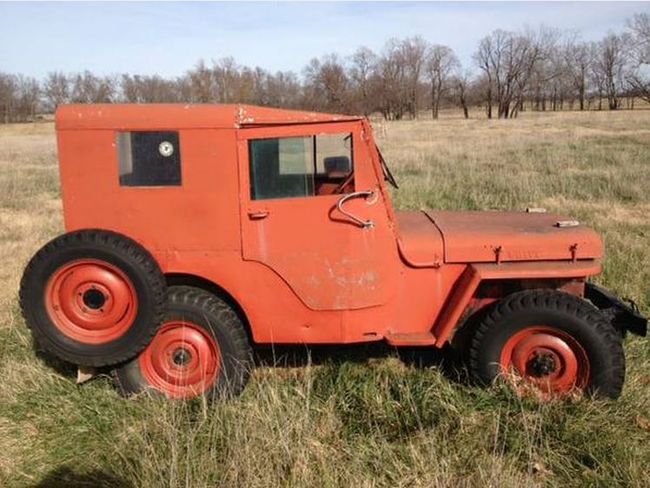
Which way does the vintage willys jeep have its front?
to the viewer's right
